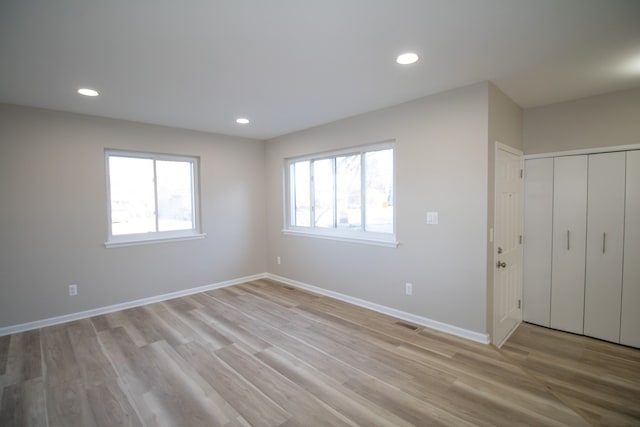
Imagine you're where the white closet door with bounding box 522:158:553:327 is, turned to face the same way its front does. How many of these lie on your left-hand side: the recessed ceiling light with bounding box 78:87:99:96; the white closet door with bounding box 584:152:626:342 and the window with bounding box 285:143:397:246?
1

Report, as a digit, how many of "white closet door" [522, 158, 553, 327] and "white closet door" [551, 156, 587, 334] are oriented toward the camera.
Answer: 2

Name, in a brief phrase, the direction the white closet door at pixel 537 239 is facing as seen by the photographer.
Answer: facing the viewer

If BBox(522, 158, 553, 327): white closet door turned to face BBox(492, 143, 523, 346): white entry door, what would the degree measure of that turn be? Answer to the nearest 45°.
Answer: approximately 45° to its right

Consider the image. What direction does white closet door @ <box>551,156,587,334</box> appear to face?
toward the camera

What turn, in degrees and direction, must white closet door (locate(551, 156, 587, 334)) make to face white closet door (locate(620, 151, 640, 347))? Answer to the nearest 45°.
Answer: approximately 90° to its left

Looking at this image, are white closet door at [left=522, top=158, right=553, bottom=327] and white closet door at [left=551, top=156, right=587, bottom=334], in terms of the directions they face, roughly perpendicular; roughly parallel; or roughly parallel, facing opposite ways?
roughly parallel

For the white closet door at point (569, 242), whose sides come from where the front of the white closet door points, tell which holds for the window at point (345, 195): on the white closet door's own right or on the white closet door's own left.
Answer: on the white closet door's own right

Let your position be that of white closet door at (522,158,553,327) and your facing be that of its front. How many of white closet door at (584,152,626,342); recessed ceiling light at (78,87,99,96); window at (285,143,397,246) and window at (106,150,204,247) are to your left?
1
